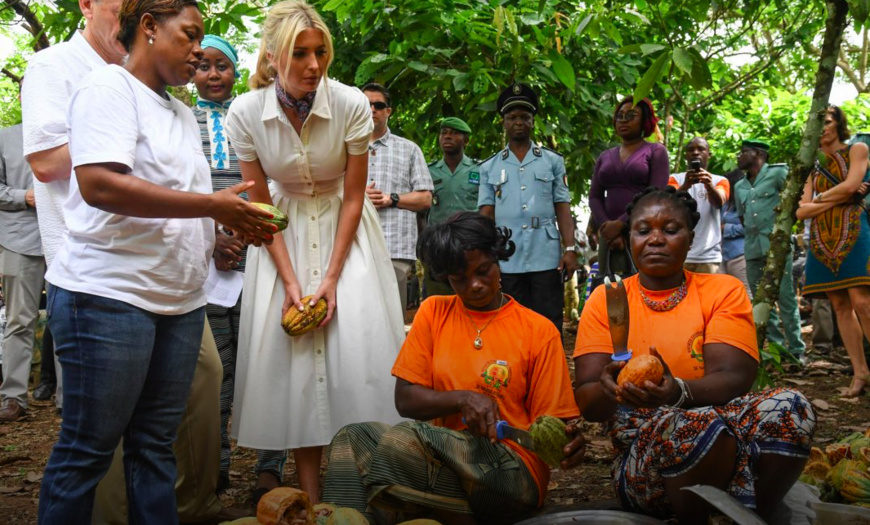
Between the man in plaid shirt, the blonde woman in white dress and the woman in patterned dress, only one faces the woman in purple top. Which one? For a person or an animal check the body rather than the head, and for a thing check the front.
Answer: the woman in patterned dress

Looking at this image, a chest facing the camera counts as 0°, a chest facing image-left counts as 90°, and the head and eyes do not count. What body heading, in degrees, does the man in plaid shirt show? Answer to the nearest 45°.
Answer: approximately 45°

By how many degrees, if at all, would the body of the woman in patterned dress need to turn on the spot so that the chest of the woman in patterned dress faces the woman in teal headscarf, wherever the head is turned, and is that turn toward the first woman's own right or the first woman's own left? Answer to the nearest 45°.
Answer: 0° — they already face them

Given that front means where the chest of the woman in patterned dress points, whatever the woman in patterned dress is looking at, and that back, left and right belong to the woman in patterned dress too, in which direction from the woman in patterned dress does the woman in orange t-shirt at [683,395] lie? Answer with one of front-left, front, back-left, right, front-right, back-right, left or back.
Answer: front-left

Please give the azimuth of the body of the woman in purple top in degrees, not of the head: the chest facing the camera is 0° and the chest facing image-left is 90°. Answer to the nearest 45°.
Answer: approximately 45°

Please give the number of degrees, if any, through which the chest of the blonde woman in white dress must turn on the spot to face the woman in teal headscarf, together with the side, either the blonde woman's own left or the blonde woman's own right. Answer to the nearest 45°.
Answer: approximately 135° to the blonde woman's own right

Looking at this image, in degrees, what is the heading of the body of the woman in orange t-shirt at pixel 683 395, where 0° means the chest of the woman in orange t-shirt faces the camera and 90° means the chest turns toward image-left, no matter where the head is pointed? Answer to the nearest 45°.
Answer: approximately 0°

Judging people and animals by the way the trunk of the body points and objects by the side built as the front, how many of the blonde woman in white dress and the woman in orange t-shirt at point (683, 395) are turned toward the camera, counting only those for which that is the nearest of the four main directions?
2
